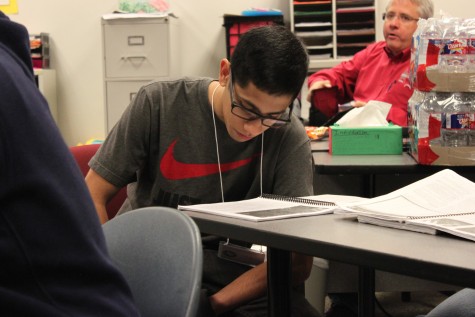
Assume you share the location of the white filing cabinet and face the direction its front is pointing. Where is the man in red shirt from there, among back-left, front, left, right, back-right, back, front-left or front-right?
front-left

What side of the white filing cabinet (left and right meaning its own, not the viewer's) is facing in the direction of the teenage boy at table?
front

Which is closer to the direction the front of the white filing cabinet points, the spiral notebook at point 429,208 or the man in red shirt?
the spiral notebook

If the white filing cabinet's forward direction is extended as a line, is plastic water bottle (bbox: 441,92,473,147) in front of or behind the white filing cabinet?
in front

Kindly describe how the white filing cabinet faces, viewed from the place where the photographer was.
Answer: facing the viewer

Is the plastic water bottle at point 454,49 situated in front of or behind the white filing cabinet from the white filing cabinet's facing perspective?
in front

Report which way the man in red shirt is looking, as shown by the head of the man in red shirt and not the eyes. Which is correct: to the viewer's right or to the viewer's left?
to the viewer's left
